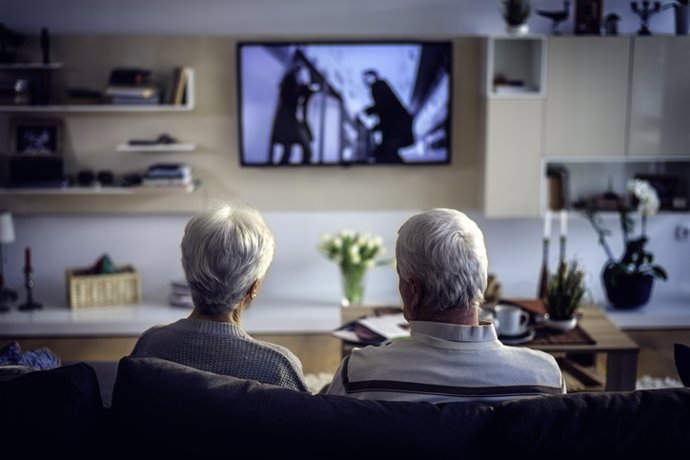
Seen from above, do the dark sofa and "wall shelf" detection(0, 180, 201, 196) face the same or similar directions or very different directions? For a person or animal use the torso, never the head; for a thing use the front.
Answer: very different directions

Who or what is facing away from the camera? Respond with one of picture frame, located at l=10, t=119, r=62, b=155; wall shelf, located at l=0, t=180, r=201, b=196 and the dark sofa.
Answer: the dark sofa

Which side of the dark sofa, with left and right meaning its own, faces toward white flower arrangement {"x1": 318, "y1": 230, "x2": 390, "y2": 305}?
front

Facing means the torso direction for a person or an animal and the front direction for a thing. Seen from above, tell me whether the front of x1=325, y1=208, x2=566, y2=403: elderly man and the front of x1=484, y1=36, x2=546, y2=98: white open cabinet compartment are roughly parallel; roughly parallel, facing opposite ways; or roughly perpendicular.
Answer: roughly parallel, facing opposite ways

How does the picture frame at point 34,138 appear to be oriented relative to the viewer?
toward the camera

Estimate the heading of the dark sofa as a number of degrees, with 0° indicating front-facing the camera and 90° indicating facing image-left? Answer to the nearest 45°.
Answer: approximately 180°

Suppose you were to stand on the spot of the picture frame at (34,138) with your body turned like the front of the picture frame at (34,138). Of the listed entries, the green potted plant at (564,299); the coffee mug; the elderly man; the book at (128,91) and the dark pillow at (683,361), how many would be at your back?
0

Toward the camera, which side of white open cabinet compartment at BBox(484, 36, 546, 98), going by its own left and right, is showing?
front

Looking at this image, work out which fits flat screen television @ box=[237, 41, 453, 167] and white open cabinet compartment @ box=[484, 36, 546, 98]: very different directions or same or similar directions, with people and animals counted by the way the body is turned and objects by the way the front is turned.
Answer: same or similar directions

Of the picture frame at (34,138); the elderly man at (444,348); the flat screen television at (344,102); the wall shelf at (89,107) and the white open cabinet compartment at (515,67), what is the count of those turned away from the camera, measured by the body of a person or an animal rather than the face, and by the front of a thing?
1

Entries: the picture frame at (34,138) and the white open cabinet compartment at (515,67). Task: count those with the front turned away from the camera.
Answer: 0

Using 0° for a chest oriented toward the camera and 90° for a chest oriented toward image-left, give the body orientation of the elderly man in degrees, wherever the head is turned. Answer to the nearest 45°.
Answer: approximately 180°

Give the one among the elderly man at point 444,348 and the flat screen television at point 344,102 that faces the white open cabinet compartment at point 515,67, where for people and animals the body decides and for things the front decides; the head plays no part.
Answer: the elderly man

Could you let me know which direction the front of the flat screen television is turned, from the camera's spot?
facing the viewer

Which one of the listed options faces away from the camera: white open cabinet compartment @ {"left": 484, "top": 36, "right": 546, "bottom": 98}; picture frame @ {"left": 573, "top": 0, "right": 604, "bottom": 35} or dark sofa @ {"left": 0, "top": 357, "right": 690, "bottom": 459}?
the dark sofa

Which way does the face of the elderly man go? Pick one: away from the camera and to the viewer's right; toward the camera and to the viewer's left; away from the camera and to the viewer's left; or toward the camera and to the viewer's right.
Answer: away from the camera and to the viewer's left

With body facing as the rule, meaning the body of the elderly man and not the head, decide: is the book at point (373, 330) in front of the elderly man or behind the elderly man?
in front

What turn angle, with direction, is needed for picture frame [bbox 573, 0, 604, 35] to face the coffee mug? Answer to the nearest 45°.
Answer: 0° — it already faces it
